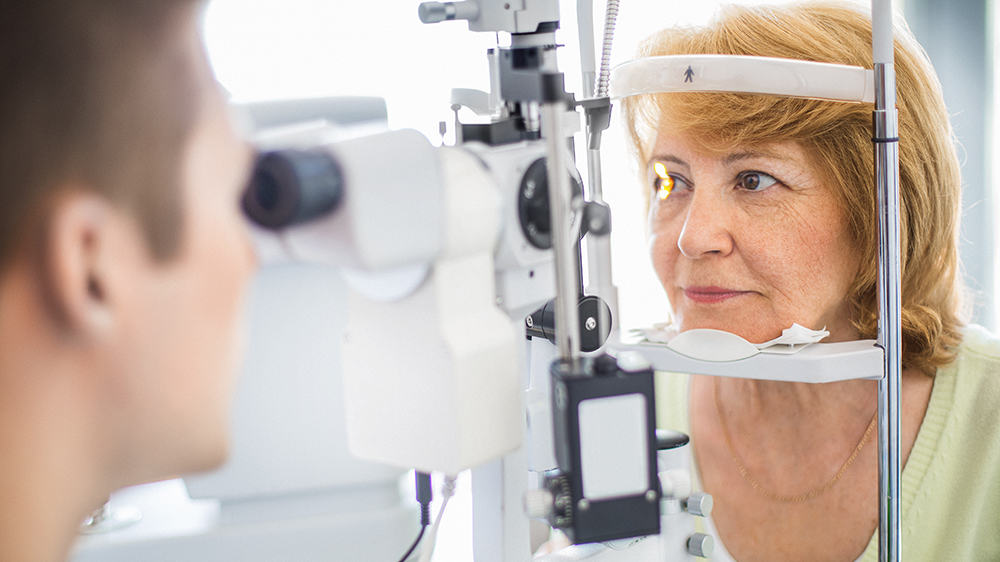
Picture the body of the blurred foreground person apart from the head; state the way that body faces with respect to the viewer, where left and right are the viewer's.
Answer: facing away from the viewer and to the right of the viewer

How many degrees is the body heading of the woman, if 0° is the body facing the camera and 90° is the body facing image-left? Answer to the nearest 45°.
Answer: approximately 45°

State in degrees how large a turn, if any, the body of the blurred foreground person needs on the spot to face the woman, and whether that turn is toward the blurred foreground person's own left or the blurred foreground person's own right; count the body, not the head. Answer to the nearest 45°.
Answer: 0° — they already face them
